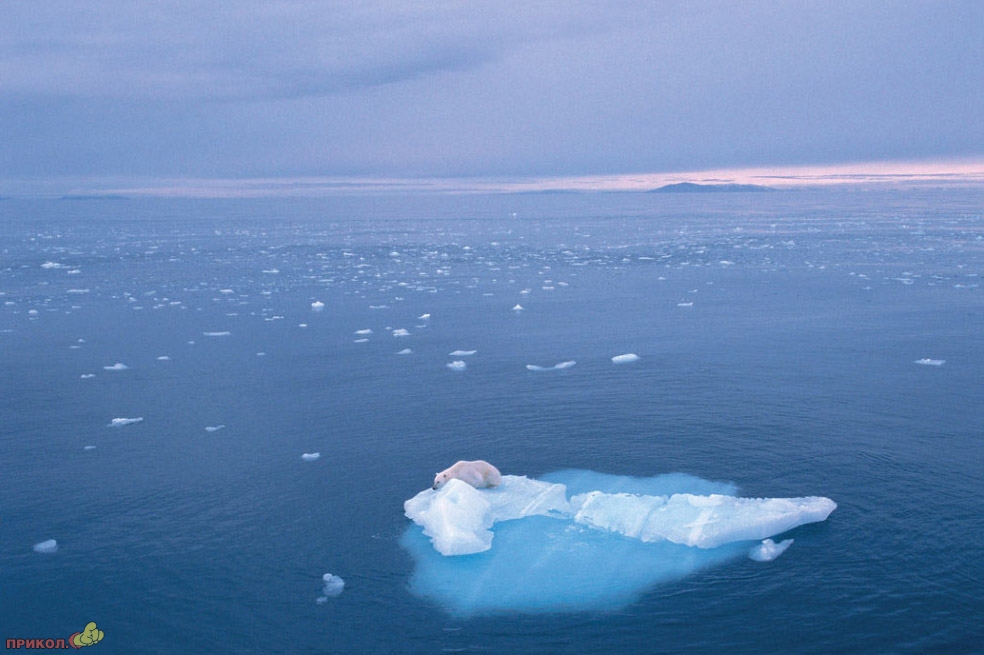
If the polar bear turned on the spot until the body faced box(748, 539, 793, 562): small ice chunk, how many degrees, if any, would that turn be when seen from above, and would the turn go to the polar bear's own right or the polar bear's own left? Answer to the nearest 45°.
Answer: approximately 135° to the polar bear's own left

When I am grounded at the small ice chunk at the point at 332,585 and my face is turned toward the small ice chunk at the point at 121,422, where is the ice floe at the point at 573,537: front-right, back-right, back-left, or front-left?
back-right

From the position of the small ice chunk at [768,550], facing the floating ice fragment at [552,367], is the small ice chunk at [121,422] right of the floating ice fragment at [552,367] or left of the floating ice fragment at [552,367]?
left

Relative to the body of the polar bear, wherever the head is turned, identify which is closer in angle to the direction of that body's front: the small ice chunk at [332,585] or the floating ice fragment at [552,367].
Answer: the small ice chunk

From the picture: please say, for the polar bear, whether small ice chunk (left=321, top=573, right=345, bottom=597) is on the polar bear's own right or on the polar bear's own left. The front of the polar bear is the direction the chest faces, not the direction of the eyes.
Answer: on the polar bear's own left

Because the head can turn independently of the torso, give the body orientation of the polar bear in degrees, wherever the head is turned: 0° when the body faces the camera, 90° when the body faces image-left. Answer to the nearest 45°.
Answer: approximately 90°

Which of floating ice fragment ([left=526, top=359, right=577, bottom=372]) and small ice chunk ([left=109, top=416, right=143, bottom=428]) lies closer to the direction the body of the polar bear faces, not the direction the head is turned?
the small ice chunk

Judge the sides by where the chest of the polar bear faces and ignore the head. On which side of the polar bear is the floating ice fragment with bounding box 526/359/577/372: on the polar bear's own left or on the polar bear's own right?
on the polar bear's own right

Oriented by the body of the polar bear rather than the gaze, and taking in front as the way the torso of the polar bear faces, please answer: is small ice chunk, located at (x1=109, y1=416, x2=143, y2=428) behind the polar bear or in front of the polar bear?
in front
